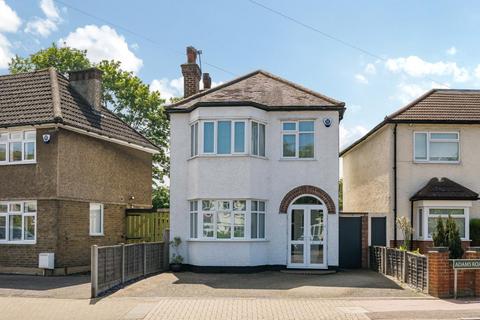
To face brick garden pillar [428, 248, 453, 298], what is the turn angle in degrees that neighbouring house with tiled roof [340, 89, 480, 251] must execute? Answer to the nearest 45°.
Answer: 0° — it already faces it

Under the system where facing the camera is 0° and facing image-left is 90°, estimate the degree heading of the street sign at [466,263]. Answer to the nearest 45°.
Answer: approximately 0°

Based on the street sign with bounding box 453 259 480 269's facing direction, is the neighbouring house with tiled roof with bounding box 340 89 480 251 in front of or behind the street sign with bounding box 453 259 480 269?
behind

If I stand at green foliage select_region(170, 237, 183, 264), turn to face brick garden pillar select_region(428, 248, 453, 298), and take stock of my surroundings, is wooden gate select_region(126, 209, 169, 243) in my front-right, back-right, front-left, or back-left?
back-left

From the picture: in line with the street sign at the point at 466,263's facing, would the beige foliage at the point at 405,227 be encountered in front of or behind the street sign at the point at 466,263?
behind

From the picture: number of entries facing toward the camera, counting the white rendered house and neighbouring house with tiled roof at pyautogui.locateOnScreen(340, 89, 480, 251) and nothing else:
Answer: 2

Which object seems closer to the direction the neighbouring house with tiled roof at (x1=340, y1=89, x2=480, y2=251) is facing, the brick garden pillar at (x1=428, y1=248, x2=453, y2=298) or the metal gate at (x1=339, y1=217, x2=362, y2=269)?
the brick garden pillar

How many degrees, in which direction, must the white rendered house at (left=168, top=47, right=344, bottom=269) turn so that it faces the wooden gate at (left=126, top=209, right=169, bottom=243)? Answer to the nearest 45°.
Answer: approximately 135° to its right

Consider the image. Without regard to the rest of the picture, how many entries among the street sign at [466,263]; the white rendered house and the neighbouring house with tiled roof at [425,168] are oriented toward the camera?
3

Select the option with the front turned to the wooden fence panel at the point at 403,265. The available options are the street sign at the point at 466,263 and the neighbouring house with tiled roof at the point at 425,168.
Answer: the neighbouring house with tiled roof

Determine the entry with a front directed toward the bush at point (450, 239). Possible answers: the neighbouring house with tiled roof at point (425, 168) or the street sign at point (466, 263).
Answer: the neighbouring house with tiled roof
